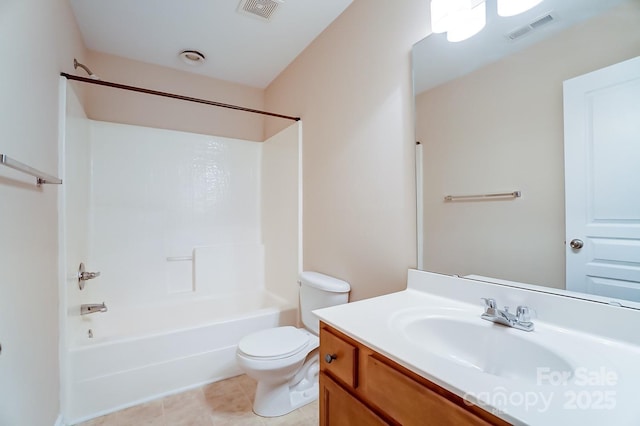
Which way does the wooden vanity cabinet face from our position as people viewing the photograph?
facing the viewer and to the left of the viewer

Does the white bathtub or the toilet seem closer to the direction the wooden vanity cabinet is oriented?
the white bathtub

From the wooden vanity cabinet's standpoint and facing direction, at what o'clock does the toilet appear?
The toilet is roughly at 3 o'clock from the wooden vanity cabinet.

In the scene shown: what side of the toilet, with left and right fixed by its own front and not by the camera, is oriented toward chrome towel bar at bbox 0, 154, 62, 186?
front

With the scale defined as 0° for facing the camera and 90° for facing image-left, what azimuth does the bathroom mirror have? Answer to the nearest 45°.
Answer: approximately 45°

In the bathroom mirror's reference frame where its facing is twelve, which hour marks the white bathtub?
The white bathtub is roughly at 1 o'clock from the bathroom mirror.

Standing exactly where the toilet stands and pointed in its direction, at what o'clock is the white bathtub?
The white bathtub is roughly at 2 o'clock from the toilet.

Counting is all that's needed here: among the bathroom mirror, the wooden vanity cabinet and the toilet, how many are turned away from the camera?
0

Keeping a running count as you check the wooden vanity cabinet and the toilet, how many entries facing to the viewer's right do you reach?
0
